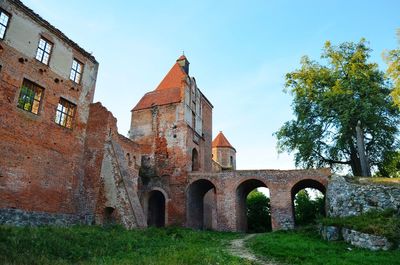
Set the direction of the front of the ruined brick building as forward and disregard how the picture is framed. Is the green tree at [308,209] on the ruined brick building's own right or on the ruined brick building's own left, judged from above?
on the ruined brick building's own left

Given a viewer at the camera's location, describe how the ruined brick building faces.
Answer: facing the viewer and to the right of the viewer

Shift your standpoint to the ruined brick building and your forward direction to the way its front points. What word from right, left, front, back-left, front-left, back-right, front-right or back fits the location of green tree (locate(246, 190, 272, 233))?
left

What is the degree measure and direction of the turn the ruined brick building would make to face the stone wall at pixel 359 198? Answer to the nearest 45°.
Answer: approximately 45° to its left

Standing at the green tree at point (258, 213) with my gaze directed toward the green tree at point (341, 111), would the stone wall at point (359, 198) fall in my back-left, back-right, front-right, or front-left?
front-right

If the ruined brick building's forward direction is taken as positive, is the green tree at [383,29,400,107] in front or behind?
in front

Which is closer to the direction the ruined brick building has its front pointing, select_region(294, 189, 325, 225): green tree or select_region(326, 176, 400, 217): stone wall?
the stone wall

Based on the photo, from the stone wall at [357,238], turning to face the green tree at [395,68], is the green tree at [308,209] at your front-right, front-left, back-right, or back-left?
front-left

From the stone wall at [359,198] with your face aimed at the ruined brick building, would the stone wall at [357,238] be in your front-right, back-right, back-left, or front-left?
front-left

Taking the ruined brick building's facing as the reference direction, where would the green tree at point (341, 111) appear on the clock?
The green tree is roughly at 10 o'clock from the ruined brick building.
